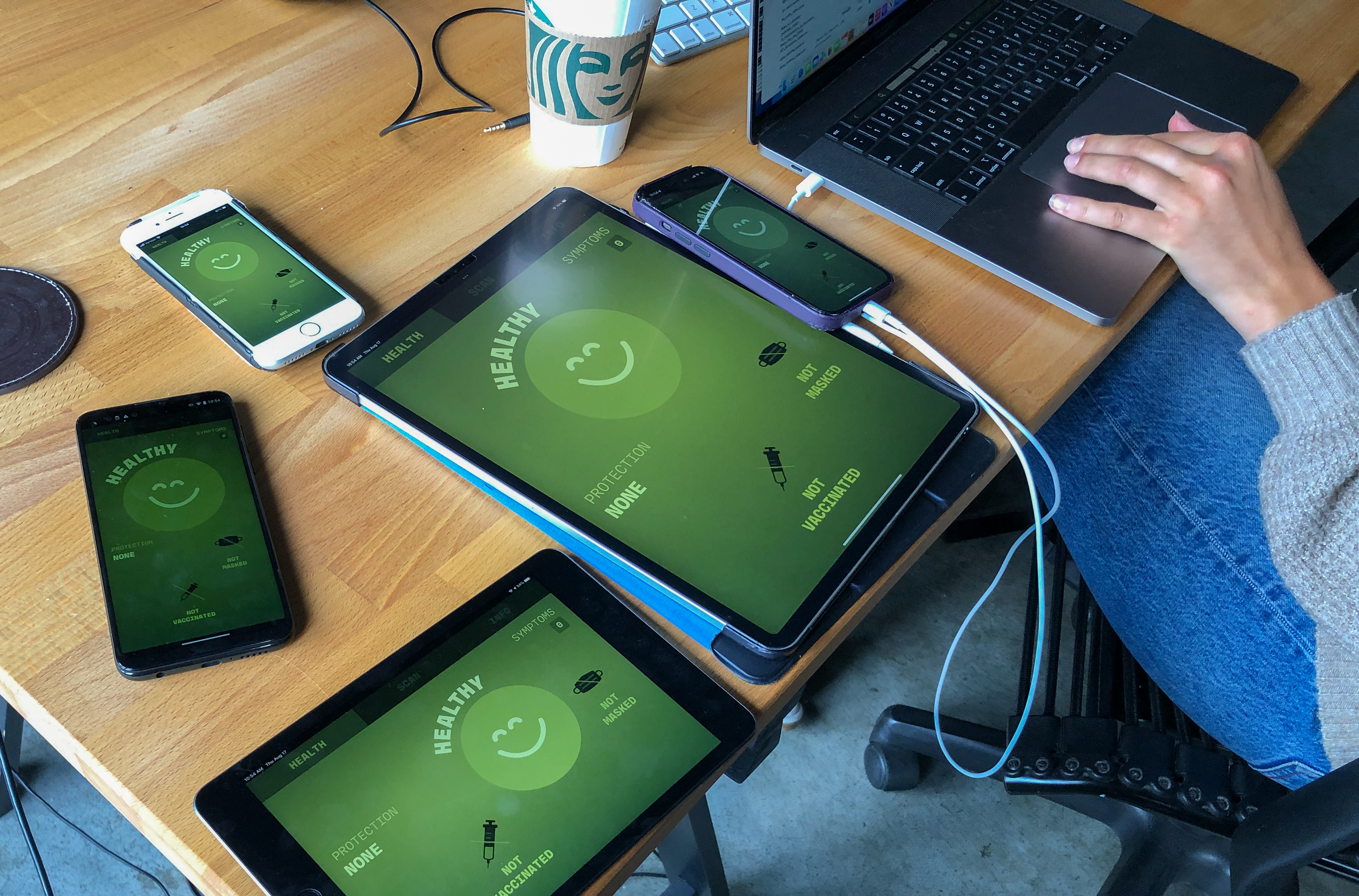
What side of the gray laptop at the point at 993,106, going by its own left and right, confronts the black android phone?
right

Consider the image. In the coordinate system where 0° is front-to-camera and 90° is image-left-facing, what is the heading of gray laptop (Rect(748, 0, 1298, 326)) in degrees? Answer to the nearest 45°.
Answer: approximately 315°

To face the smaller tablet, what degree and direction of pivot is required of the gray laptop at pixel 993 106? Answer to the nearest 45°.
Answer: approximately 45° to its right

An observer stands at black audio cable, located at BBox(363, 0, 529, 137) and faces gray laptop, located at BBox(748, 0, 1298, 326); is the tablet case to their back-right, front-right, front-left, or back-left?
front-right

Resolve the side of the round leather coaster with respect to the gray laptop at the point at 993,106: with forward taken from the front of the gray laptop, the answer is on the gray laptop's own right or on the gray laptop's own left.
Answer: on the gray laptop's own right
